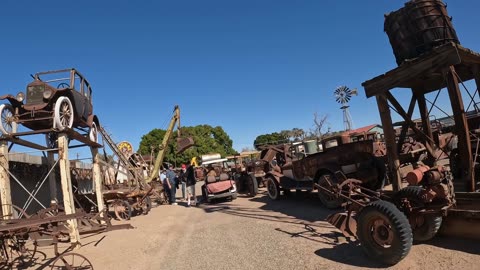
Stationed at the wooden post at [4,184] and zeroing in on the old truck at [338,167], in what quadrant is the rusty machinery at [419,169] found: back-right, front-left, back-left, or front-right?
front-right

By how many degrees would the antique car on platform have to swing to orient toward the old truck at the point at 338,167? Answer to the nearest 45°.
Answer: approximately 90° to its left

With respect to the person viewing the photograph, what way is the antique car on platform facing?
facing the viewer and to the left of the viewer
